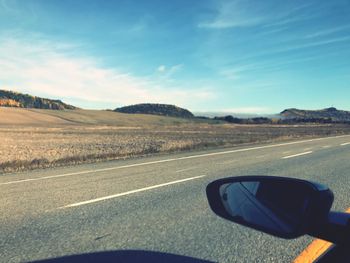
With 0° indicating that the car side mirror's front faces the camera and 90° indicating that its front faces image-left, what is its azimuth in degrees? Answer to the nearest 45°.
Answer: approximately 0°
